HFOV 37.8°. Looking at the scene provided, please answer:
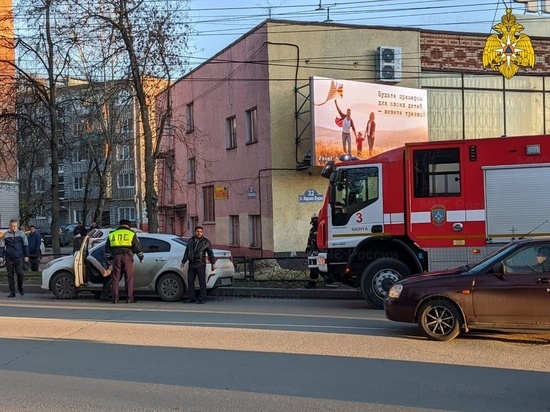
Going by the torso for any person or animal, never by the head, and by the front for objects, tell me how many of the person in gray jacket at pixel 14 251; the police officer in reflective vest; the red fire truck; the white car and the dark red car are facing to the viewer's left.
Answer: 3

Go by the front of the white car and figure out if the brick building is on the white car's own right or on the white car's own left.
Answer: on the white car's own right

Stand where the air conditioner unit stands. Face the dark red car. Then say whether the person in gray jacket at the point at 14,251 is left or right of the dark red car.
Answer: right

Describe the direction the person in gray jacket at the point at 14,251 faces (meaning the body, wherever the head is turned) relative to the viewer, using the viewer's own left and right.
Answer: facing the viewer

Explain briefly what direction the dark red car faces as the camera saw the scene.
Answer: facing to the left of the viewer

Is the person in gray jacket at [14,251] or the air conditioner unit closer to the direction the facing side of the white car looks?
the person in gray jacket

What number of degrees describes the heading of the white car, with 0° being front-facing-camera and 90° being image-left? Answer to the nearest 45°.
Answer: approximately 90°

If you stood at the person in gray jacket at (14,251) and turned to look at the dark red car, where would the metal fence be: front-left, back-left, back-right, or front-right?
front-left

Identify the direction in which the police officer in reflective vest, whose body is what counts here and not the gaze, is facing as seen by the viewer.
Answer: away from the camera

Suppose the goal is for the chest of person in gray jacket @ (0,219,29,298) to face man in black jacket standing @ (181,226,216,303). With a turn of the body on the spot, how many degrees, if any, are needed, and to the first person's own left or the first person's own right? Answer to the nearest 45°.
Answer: approximately 45° to the first person's own left

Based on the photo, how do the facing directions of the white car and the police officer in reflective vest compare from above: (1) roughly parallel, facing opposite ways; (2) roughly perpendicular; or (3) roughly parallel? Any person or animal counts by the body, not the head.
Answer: roughly perpendicular

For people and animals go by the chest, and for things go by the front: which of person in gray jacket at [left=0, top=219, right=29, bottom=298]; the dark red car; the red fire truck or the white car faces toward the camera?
the person in gray jacket
